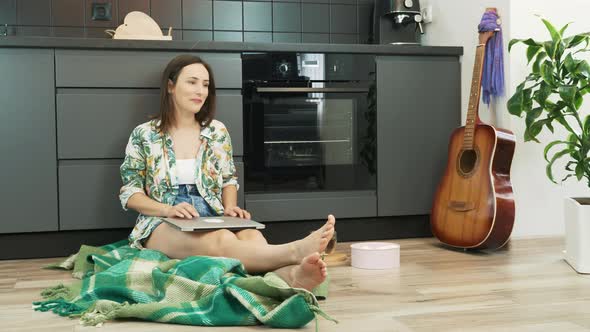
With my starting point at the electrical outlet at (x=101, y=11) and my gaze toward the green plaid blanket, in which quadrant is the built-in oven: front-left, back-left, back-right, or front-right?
front-left

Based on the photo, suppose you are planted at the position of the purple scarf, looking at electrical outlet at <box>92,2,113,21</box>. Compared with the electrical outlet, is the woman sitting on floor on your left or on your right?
left

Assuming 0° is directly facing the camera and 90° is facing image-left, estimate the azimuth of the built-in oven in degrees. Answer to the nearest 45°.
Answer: approximately 0°

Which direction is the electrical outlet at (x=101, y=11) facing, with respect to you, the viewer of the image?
facing the viewer

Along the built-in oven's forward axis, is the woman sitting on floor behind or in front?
in front

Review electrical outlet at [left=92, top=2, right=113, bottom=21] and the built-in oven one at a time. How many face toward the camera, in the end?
2

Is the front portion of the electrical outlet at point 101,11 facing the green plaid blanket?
yes

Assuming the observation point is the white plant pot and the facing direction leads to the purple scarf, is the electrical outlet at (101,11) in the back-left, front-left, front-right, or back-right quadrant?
front-left

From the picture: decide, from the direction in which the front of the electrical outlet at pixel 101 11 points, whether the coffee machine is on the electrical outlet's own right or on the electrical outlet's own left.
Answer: on the electrical outlet's own left

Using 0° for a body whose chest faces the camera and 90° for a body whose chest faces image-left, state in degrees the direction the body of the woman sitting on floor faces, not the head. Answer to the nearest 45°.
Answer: approximately 315°

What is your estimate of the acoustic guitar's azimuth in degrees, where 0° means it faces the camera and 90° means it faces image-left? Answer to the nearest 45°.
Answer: approximately 45°

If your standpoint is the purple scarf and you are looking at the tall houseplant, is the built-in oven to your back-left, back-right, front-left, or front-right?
back-right
